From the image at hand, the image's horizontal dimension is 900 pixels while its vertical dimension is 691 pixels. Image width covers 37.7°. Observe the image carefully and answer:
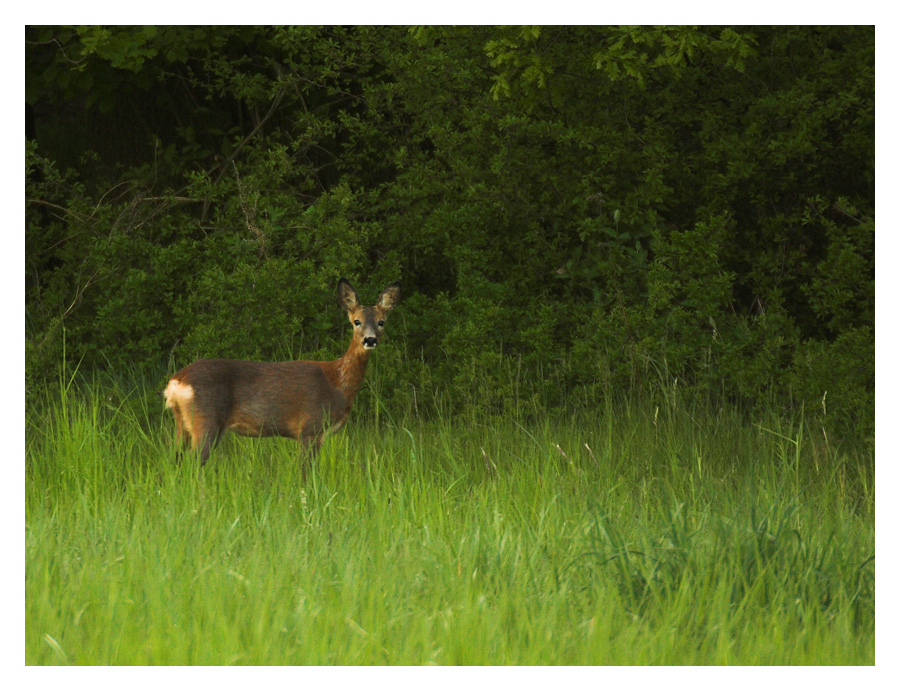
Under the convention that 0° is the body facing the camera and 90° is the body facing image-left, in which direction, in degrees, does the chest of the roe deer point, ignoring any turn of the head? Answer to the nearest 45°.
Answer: approximately 270°
